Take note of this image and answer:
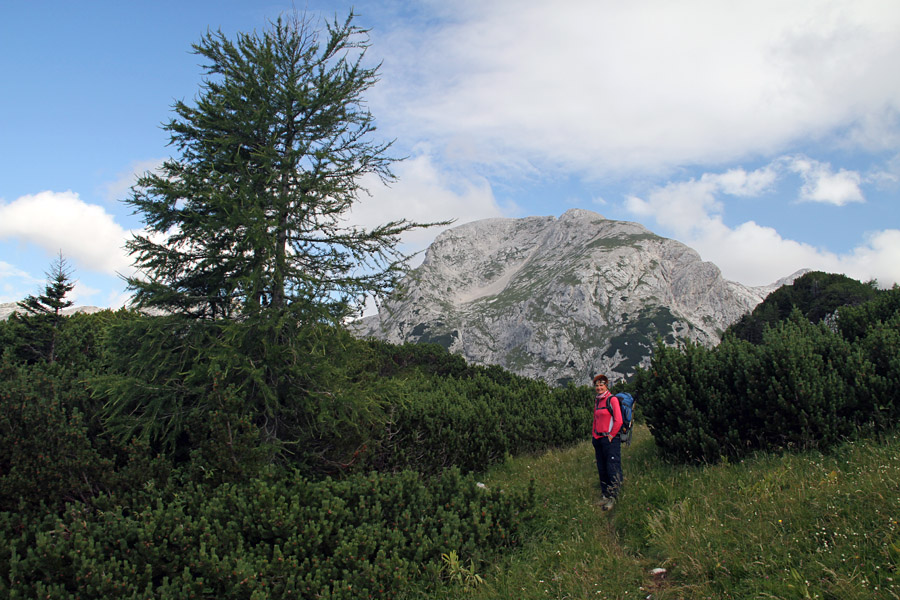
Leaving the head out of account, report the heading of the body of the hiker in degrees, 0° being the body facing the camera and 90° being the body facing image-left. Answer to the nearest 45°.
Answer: approximately 45°

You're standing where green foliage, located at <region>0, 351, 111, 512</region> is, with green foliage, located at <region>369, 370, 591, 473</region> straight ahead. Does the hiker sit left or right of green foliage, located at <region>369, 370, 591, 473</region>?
right

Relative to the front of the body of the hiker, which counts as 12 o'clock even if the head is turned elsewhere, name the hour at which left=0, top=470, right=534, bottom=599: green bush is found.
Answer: The green bush is roughly at 12 o'clock from the hiker.

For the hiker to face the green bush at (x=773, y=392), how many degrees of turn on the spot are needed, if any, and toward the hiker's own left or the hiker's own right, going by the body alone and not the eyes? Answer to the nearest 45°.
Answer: approximately 135° to the hiker's own left

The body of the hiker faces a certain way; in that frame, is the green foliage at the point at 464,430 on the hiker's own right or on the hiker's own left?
on the hiker's own right

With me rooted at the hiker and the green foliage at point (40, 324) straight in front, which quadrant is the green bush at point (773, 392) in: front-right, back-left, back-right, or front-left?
back-right

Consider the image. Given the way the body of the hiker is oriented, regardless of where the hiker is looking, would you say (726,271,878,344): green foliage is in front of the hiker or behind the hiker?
behind

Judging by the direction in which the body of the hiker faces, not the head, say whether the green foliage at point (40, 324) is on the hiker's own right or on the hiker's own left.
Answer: on the hiker's own right
